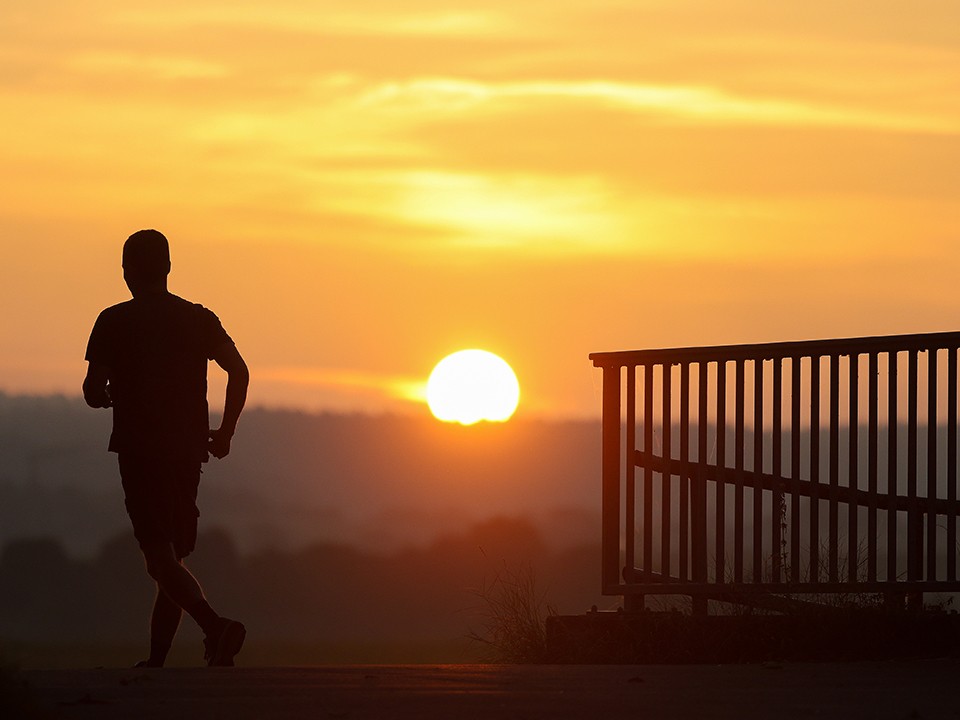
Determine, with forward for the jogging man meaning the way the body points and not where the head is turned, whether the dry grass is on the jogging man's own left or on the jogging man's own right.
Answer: on the jogging man's own right
